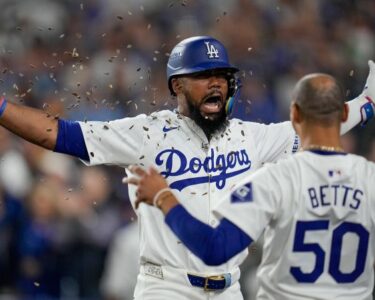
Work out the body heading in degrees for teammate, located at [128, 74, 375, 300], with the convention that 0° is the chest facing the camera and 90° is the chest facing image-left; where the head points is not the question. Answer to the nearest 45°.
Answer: approximately 180°

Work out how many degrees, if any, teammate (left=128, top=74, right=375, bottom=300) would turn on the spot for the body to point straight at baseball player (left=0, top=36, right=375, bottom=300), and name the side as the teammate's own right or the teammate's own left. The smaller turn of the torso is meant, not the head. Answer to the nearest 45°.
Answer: approximately 45° to the teammate's own left
